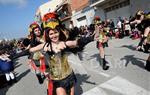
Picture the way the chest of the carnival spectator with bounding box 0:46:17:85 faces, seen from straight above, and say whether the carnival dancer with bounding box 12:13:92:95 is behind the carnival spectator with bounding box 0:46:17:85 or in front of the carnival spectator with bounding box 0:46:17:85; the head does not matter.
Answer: in front

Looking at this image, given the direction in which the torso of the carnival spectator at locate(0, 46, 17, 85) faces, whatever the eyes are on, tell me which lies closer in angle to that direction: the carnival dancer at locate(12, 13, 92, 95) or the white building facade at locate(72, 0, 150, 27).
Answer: the carnival dancer
